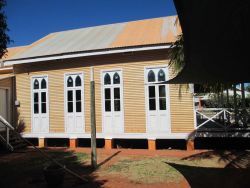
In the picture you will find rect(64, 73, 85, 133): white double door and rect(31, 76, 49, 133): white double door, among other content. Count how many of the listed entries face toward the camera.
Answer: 2

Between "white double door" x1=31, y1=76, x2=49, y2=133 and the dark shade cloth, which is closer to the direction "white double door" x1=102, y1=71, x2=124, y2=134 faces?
the dark shade cloth

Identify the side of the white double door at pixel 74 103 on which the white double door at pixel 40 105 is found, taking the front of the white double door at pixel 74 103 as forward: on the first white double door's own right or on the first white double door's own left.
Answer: on the first white double door's own right

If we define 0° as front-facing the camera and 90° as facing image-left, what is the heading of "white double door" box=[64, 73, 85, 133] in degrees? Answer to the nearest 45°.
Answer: approximately 0°

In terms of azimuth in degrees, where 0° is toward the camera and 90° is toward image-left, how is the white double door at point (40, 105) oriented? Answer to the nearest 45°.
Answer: approximately 0°

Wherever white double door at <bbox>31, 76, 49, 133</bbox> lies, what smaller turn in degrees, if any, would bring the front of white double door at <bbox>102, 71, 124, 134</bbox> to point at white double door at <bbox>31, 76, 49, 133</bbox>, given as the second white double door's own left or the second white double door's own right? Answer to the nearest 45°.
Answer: approximately 135° to the second white double door's own right
